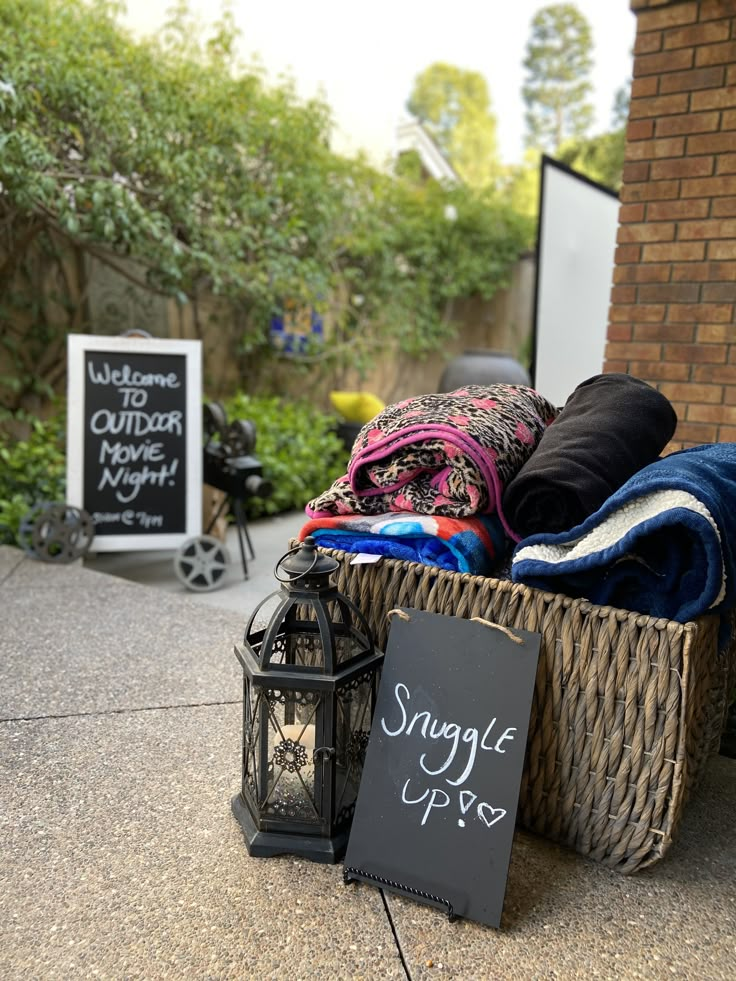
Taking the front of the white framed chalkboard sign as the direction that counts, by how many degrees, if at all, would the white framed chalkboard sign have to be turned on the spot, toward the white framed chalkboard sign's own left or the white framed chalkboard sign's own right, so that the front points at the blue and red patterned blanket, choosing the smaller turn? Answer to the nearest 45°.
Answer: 0° — it already faces it

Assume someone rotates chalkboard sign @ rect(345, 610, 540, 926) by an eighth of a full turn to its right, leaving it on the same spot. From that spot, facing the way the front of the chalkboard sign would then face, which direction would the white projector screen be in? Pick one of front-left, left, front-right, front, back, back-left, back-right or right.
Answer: right

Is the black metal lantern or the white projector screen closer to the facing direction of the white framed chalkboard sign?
the black metal lantern

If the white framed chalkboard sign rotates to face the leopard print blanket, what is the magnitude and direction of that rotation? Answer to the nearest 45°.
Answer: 0° — it already faces it

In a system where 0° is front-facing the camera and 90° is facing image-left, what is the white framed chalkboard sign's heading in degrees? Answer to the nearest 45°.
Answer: approximately 0°

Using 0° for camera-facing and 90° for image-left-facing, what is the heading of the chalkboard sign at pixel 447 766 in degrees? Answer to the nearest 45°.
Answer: approximately 45°
